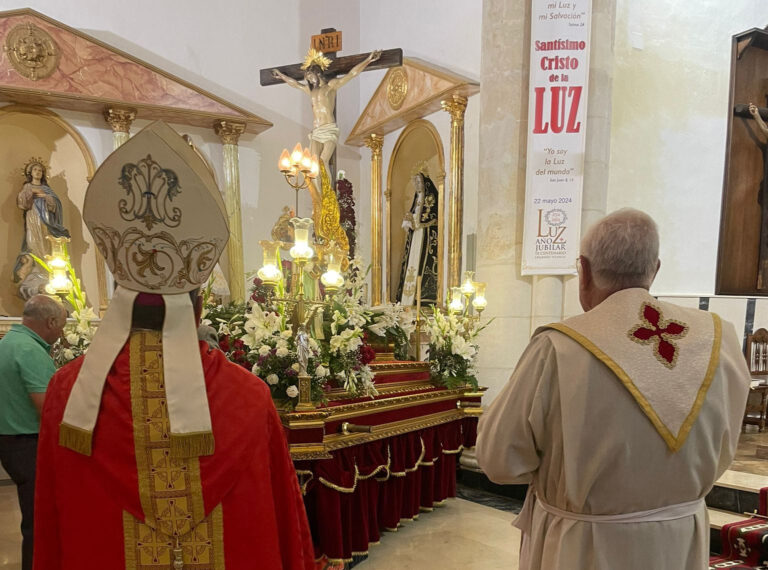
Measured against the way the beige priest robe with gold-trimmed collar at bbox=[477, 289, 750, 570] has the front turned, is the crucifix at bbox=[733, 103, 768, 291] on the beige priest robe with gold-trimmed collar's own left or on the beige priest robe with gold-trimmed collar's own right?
on the beige priest robe with gold-trimmed collar's own right

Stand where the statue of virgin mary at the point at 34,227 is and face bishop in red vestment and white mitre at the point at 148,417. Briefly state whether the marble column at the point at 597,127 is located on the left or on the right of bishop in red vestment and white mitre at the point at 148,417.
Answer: left

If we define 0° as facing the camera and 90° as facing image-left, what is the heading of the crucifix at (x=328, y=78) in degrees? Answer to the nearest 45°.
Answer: approximately 45°

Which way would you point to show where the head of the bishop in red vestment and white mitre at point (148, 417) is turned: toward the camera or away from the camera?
away from the camera

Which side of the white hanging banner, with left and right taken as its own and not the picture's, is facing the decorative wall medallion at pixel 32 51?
right

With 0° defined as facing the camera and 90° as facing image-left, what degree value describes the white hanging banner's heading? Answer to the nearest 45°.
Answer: approximately 0°

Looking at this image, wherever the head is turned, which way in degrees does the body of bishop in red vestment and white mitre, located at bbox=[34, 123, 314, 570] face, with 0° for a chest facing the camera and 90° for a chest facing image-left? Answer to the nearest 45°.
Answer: approximately 180°

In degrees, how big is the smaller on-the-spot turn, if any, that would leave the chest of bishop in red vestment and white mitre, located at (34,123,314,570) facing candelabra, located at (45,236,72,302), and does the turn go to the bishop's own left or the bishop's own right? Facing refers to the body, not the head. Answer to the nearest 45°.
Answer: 0° — they already face it
